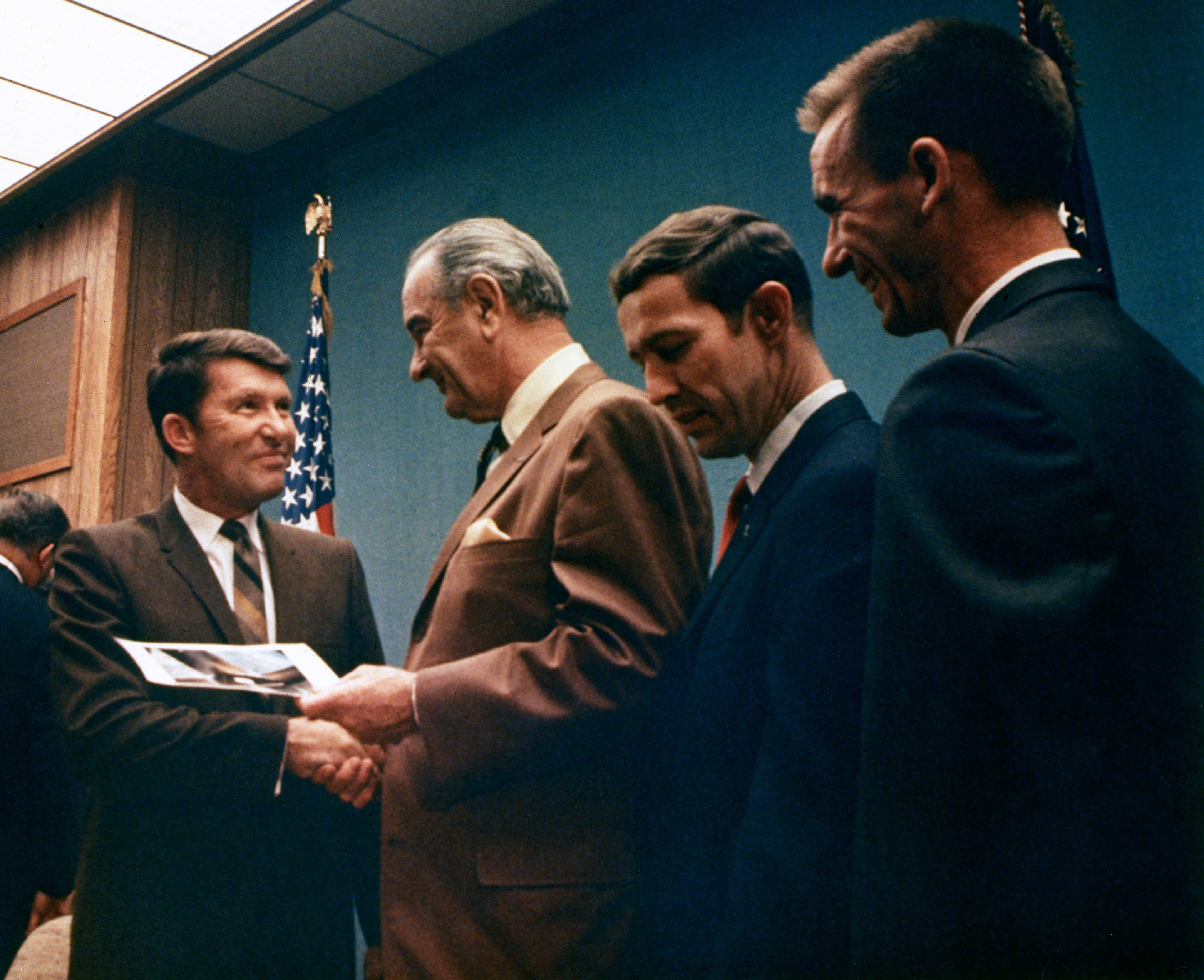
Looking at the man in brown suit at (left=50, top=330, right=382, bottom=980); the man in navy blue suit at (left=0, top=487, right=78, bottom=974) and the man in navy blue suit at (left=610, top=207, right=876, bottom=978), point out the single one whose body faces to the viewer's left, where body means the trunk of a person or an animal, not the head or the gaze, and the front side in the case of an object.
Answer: the man in navy blue suit at (left=610, top=207, right=876, bottom=978)

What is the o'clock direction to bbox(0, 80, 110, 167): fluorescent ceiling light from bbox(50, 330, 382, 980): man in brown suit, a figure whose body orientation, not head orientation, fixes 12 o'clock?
The fluorescent ceiling light is roughly at 7 o'clock from the man in brown suit.

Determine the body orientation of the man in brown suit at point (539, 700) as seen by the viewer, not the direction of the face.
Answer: to the viewer's left

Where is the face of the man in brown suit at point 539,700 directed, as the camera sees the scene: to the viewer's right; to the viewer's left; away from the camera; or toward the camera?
to the viewer's left

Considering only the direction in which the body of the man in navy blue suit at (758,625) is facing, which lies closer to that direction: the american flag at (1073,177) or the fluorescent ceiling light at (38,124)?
the fluorescent ceiling light

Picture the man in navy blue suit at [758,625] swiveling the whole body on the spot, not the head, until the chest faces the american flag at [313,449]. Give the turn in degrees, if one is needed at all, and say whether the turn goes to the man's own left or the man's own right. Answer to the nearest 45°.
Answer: approximately 45° to the man's own right

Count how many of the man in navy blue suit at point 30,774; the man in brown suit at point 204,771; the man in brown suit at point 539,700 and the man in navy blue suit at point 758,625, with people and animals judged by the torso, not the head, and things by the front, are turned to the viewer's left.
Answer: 2

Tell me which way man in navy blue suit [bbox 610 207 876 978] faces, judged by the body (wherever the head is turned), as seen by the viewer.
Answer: to the viewer's left
